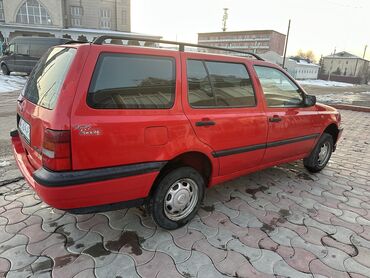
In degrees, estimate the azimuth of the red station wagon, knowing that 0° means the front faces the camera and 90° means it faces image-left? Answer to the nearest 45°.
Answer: approximately 225°

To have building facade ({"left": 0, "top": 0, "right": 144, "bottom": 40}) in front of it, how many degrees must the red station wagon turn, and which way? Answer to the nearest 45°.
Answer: approximately 90° to its left

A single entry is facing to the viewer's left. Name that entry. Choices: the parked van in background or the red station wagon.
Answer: the parked van in background

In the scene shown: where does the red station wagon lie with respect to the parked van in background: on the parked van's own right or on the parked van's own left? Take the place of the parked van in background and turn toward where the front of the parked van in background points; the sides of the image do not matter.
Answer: on the parked van's own left

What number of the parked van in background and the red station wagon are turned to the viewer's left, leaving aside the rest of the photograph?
1

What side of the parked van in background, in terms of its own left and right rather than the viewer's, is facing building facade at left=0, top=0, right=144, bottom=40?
right

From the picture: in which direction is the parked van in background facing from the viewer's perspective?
to the viewer's left

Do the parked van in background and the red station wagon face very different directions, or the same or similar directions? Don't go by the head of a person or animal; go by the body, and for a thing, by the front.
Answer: very different directions

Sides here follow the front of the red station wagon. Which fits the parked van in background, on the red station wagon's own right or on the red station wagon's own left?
on the red station wagon's own left
